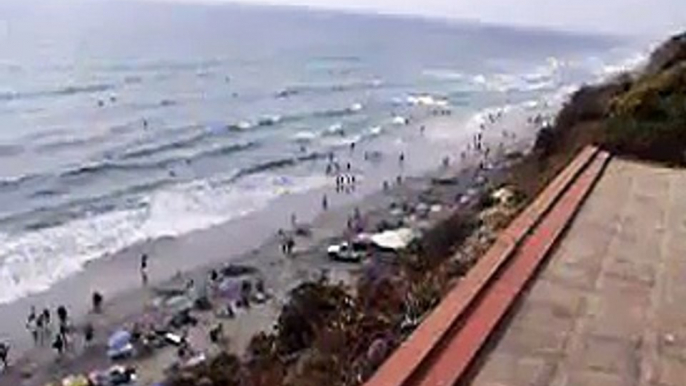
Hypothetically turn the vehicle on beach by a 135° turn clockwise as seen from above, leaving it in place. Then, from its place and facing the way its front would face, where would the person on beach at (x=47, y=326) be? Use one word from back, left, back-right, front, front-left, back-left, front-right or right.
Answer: back

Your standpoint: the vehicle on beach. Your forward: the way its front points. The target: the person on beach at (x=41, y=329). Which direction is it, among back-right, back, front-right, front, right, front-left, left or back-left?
front-left

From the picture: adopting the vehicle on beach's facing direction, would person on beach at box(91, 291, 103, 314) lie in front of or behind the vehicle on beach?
in front

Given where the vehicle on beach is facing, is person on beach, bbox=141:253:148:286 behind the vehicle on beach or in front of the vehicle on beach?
in front

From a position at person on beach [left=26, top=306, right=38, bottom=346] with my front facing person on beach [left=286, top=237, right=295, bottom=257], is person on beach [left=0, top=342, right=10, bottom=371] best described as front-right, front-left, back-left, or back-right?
back-right

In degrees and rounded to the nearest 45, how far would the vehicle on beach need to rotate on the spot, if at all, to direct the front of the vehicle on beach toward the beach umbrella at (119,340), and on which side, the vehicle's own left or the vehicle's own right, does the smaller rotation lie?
approximately 45° to the vehicle's own left

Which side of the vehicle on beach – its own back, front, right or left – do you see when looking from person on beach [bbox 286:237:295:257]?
front

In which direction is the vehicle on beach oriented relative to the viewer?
to the viewer's left
